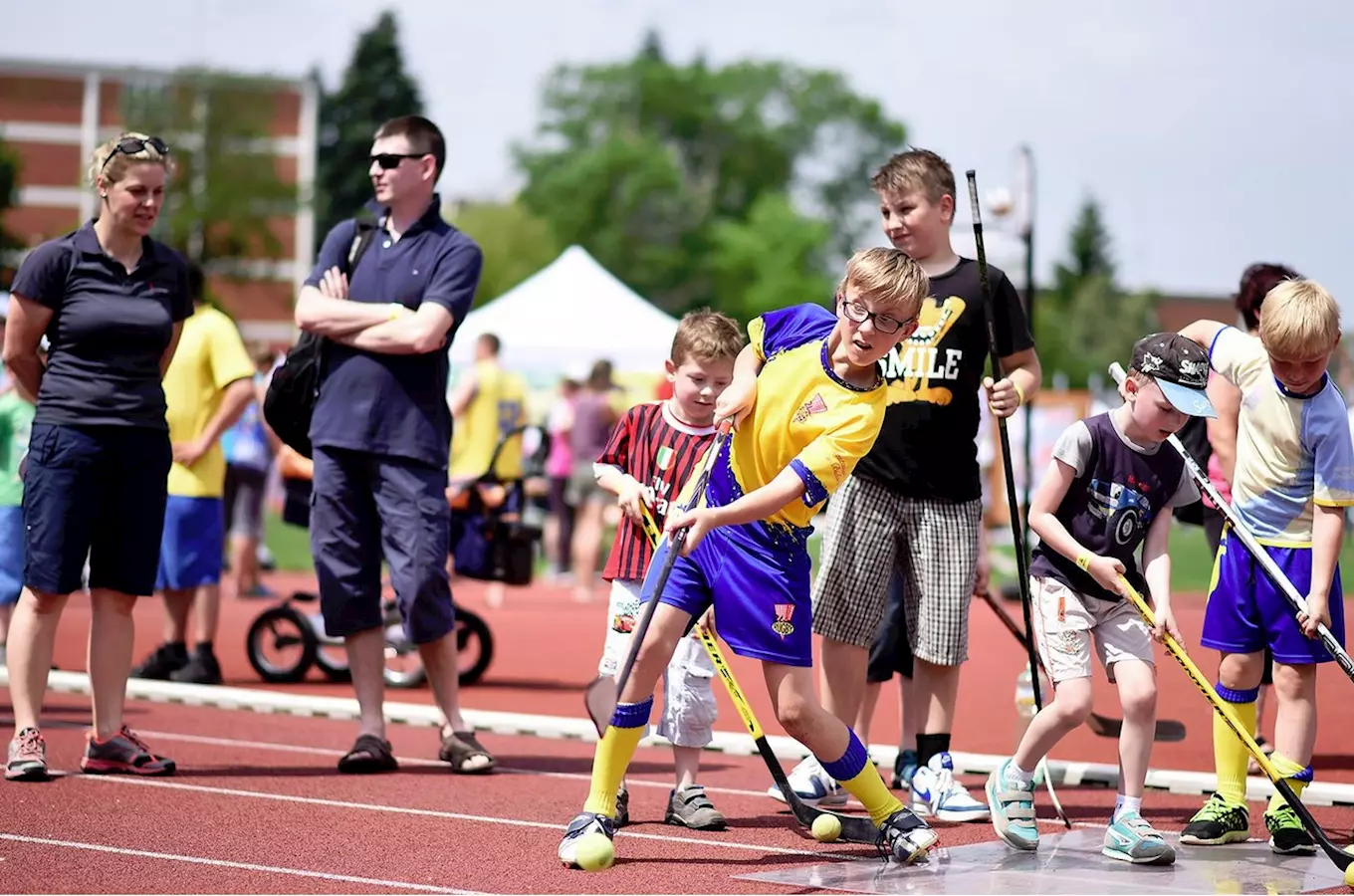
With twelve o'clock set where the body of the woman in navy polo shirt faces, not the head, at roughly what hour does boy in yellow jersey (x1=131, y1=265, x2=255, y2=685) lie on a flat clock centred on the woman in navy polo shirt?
The boy in yellow jersey is roughly at 8 o'clock from the woman in navy polo shirt.

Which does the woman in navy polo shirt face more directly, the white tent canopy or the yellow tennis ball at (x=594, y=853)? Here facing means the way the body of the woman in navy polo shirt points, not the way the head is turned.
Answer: the yellow tennis ball

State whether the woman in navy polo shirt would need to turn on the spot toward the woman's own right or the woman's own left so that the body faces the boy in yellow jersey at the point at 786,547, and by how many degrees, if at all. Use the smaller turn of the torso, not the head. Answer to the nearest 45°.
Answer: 0° — they already face them

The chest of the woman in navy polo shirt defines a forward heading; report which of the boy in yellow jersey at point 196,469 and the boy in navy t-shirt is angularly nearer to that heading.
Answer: the boy in navy t-shirt

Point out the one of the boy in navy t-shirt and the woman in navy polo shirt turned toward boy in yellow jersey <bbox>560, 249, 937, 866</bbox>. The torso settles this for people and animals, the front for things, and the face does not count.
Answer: the woman in navy polo shirt

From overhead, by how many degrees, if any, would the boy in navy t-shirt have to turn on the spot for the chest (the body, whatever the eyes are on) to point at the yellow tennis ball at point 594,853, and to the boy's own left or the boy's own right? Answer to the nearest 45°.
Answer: approximately 90° to the boy's own right

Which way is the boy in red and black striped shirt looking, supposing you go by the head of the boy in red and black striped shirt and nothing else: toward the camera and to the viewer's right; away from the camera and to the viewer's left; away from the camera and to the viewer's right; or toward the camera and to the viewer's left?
toward the camera and to the viewer's right

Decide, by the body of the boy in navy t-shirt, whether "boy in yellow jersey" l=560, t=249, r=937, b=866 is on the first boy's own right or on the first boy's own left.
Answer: on the first boy's own right

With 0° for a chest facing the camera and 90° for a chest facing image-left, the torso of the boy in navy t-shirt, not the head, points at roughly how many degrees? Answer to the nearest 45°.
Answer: approximately 315°

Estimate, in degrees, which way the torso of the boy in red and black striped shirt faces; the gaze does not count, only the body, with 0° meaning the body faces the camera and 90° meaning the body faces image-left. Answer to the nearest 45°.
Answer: approximately 315°
